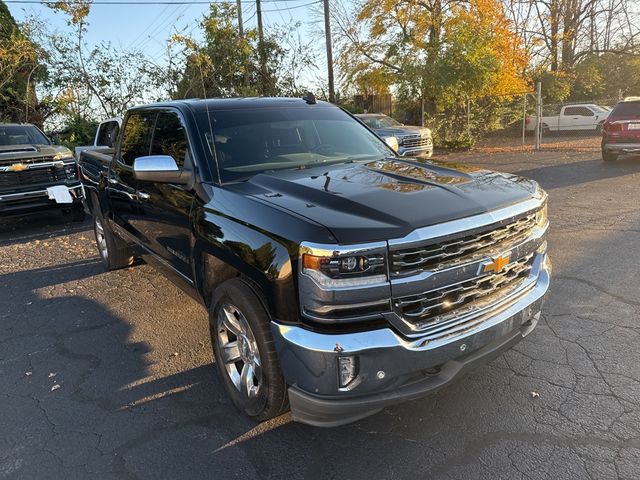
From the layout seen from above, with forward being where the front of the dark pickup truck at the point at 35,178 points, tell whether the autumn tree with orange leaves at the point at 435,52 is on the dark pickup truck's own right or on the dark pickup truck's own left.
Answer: on the dark pickup truck's own left

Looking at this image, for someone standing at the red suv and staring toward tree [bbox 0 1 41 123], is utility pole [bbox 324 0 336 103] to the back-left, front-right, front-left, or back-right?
front-right

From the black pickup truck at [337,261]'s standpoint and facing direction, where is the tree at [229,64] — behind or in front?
behind

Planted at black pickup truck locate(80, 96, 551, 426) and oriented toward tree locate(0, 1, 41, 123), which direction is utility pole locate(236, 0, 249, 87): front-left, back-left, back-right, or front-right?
front-right

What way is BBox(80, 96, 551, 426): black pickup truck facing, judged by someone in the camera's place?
facing the viewer and to the right of the viewer

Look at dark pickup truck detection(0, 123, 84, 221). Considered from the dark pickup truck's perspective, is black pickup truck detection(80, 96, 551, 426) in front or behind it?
in front

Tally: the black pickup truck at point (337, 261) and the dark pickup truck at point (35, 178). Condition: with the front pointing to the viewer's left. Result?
0

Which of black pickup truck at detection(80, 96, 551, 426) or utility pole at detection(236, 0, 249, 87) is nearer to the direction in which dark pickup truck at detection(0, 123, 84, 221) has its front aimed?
the black pickup truck
